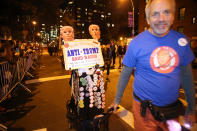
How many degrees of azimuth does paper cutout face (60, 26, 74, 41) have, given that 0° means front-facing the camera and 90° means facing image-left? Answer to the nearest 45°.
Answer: approximately 0°

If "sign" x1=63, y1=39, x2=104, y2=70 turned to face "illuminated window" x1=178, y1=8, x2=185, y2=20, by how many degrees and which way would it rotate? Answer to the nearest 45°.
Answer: approximately 135° to its left

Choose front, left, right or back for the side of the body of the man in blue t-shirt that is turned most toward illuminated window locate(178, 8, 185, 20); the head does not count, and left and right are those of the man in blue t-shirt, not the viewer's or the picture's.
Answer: back

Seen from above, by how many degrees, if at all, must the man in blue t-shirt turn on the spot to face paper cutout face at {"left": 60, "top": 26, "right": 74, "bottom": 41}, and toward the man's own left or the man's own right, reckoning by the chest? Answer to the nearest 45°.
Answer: approximately 135° to the man's own right

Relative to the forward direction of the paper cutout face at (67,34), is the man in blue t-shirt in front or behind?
in front

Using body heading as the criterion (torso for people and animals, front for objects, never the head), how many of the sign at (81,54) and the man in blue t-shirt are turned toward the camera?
2

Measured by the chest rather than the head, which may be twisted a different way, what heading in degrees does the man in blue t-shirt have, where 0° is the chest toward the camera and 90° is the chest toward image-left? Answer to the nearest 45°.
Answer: approximately 0°
